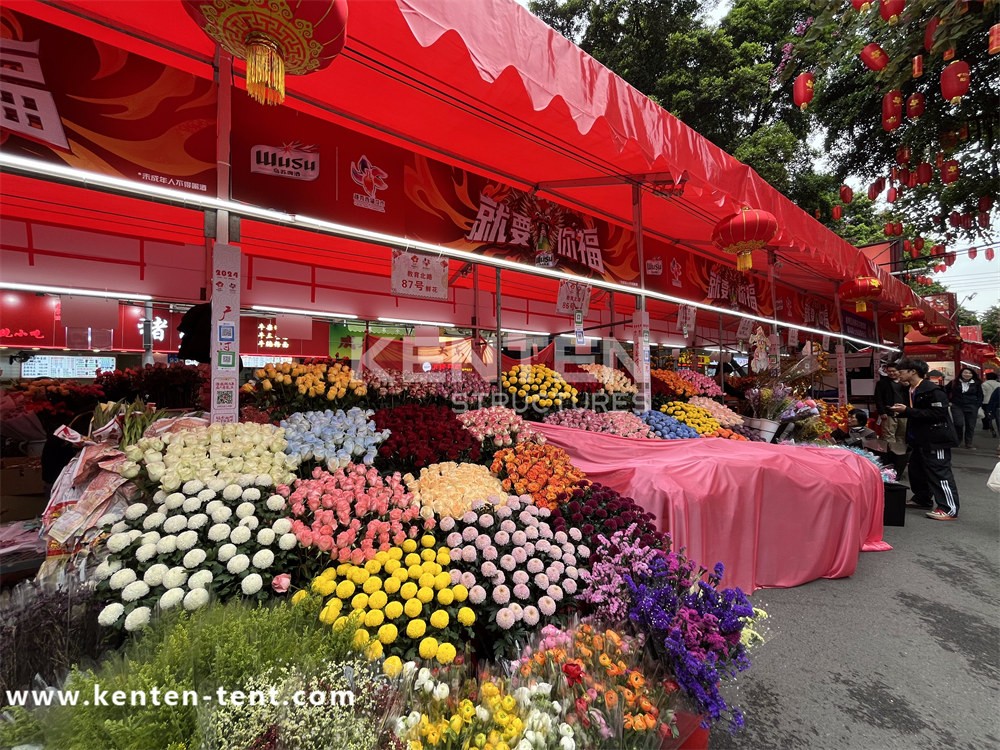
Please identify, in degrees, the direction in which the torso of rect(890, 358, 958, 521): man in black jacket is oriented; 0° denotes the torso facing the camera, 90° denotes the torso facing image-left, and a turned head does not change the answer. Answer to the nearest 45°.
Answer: approximately 90°

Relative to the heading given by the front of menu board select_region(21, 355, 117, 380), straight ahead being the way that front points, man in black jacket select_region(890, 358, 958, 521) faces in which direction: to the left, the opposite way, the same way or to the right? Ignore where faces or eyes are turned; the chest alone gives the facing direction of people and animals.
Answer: the opposite way

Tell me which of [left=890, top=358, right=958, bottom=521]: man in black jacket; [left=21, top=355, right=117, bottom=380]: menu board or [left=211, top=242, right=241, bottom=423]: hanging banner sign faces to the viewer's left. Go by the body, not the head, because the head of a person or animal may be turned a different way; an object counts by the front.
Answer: the man in black jacket

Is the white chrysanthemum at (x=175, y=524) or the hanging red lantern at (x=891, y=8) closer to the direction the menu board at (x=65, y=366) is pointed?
the white chrysanthemum

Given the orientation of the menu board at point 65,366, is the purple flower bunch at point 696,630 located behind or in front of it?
in front

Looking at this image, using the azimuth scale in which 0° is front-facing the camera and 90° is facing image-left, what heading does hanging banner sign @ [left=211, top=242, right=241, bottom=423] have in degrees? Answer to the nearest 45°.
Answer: approximately 0°

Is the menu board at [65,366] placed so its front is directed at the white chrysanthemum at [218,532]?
yes

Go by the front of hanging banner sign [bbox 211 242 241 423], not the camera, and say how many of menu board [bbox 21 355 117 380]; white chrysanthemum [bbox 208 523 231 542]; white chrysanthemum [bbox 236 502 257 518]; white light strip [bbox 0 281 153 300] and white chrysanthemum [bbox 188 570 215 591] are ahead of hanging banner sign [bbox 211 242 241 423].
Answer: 3

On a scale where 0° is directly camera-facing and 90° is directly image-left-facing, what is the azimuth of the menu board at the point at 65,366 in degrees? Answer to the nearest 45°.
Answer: approximately 0°

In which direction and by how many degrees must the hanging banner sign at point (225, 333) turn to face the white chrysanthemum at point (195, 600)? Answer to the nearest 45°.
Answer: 0° — it already faces it

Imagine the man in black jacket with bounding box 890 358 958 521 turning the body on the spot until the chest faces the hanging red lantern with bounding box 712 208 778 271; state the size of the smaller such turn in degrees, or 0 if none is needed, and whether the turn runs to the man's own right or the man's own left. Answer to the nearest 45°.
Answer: approximately 90° to the man's own left

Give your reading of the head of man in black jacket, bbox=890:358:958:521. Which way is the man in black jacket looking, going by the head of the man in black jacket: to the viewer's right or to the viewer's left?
to the viewer's left

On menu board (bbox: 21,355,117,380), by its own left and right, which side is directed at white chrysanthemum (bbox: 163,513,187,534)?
front

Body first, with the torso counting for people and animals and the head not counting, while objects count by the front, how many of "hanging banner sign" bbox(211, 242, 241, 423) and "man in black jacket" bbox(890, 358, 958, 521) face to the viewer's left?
1
